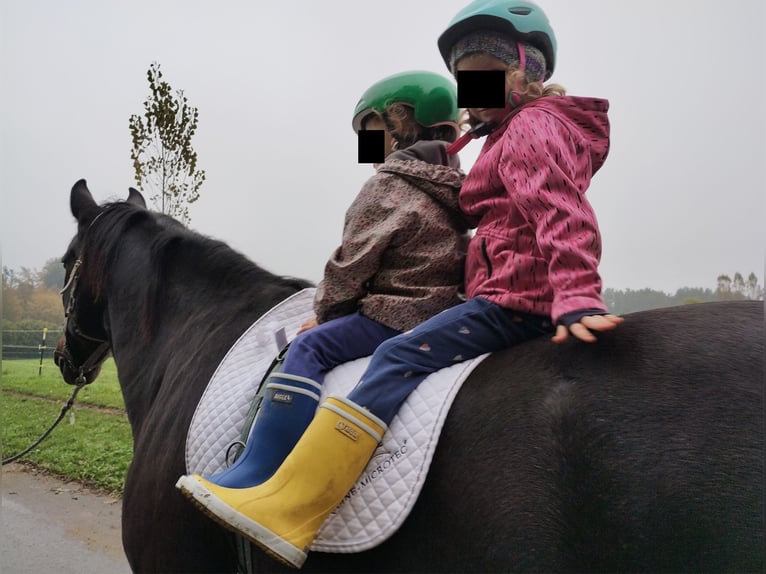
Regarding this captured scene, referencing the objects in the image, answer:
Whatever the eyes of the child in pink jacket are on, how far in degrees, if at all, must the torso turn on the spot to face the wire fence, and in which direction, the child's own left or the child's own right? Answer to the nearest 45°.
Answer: approximately 45° to the child's own right

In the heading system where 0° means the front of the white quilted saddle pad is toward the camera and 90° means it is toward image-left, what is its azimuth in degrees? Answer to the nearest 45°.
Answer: approximately 90°

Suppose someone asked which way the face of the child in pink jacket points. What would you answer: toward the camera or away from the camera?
toward the camera

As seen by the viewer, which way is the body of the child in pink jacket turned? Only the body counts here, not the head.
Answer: to the viewer's left

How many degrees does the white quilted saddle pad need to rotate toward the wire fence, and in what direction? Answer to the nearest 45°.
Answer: approximately 45° to its right
